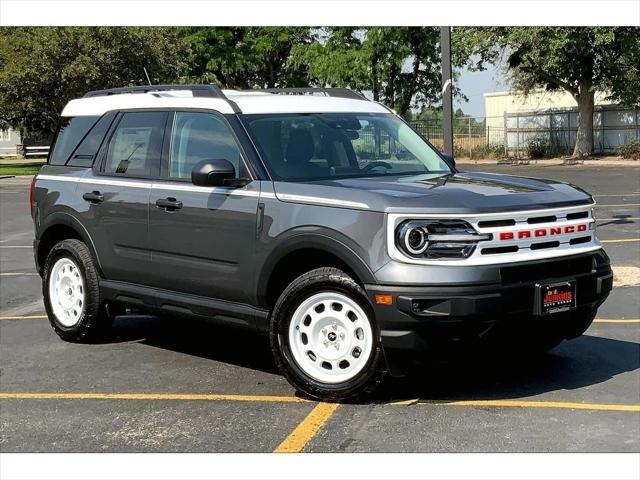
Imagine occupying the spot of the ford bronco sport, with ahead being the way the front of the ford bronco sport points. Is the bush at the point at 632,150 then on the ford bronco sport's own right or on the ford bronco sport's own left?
on the ford bronco sport's own left

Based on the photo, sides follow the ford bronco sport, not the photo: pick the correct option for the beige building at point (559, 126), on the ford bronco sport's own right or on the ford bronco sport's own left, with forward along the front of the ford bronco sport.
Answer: on the ford bronco sport's own left

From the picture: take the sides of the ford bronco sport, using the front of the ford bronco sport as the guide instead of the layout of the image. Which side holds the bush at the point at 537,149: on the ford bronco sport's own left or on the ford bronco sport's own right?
on the ford bronco sport's own left

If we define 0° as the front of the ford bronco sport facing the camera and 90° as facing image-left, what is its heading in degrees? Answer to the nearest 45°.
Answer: approximately 315°

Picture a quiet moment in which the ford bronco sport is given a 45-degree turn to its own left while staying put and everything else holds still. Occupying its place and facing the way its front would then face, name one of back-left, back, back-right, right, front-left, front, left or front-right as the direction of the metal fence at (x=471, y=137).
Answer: left

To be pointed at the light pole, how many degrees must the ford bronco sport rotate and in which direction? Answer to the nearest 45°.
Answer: approximately 135° to its left
